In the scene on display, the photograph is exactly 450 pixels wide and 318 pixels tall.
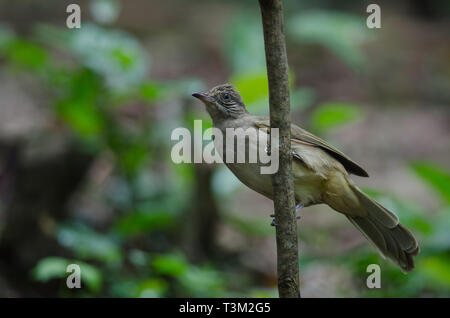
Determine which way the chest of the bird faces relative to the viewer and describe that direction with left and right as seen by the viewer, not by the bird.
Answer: facing to the left of the viewer
